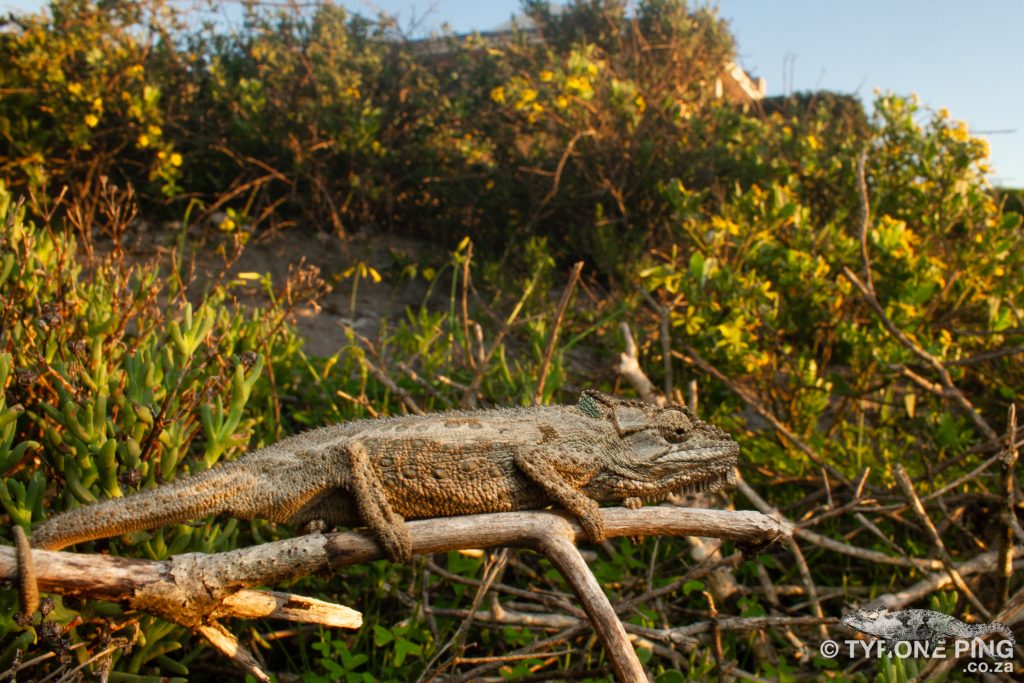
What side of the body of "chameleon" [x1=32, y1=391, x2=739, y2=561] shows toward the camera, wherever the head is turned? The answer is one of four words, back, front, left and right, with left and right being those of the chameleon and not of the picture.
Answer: right

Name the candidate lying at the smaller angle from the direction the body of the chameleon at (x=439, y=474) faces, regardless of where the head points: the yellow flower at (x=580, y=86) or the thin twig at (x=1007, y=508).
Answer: the thin twig

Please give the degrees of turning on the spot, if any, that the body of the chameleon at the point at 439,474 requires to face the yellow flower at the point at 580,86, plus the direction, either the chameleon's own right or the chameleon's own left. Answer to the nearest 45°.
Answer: approximately 90° to the chameleon's own left
